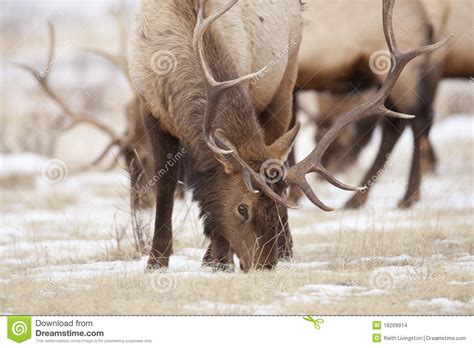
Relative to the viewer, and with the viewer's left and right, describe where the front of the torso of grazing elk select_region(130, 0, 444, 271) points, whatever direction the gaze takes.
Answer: facing the viewer and to the left of the viewer

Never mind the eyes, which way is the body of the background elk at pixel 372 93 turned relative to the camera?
to the viewer's left
